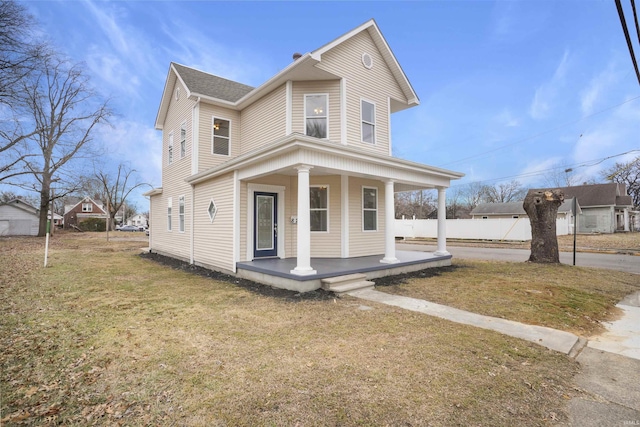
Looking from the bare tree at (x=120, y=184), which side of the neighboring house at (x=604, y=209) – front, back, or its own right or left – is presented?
right

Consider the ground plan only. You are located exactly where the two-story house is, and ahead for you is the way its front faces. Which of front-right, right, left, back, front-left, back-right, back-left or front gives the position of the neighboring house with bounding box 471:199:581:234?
left

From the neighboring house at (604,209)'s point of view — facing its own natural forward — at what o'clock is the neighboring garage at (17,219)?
the neighboring garage at (17,219) is roughly at 3 o'clock from the neighboring house at (604,209).

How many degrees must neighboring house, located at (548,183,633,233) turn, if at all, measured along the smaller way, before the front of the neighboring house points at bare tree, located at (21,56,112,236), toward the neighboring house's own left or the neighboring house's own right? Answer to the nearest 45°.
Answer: approximately 90° to the neighboring house's own right

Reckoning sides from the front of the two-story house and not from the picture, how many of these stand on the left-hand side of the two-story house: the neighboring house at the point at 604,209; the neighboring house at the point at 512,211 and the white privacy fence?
3

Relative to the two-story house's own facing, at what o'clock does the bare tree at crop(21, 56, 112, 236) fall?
The bare tree is roughly at 6 o'clock from the two-story house.

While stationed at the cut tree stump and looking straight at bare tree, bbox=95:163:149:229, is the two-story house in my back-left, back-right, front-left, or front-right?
front-left

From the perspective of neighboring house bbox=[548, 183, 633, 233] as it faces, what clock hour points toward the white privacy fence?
The white privacy fence is roughly at 2 o'clock from the neighboring house.

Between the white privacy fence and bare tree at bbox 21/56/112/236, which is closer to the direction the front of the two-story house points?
the white privacy fence

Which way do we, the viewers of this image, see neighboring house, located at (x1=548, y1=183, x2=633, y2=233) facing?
facing the viewer and to the right of the viewer

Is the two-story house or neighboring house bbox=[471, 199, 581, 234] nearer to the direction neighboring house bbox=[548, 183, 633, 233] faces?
the two-story house

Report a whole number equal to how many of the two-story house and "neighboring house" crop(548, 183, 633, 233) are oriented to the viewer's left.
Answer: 0

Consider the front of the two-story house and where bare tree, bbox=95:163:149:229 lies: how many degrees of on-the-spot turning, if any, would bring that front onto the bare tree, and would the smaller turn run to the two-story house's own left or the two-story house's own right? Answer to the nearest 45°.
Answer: approximately 180°

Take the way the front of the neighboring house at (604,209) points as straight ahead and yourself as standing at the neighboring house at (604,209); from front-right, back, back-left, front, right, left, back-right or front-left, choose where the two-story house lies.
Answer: front-right

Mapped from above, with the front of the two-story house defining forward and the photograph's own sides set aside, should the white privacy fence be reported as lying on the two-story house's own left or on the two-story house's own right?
on the two-story house's own left
